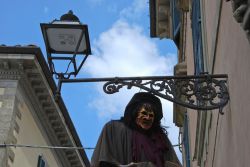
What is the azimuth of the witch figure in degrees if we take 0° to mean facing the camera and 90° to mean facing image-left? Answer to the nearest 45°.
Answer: approximately 315°
